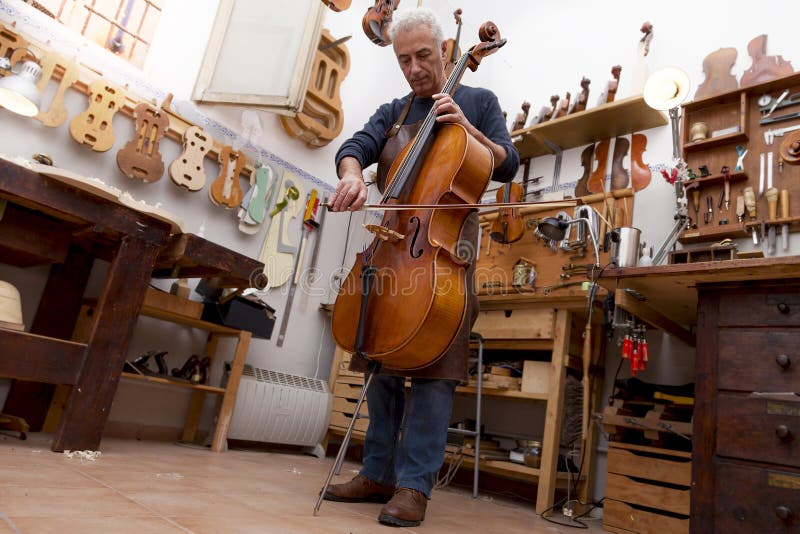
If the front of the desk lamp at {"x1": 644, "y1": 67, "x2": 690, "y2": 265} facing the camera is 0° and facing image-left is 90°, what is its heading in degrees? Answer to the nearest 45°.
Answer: approximately 45°

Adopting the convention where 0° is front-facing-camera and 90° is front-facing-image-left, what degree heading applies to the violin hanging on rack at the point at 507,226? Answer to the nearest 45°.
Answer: approximately 0°

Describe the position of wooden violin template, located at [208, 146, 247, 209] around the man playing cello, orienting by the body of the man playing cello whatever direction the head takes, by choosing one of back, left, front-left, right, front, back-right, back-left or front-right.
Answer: right

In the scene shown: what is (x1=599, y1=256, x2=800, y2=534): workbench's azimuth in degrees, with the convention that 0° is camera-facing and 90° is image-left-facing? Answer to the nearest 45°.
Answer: approximately 45°

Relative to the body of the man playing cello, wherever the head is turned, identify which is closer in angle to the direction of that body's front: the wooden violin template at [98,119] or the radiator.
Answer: the wooden violin template

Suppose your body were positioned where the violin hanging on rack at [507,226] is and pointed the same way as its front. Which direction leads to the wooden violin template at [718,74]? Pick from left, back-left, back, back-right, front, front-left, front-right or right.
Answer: left

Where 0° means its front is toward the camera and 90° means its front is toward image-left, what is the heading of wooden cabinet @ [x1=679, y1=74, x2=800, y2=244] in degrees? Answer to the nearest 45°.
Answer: approximately 45°
